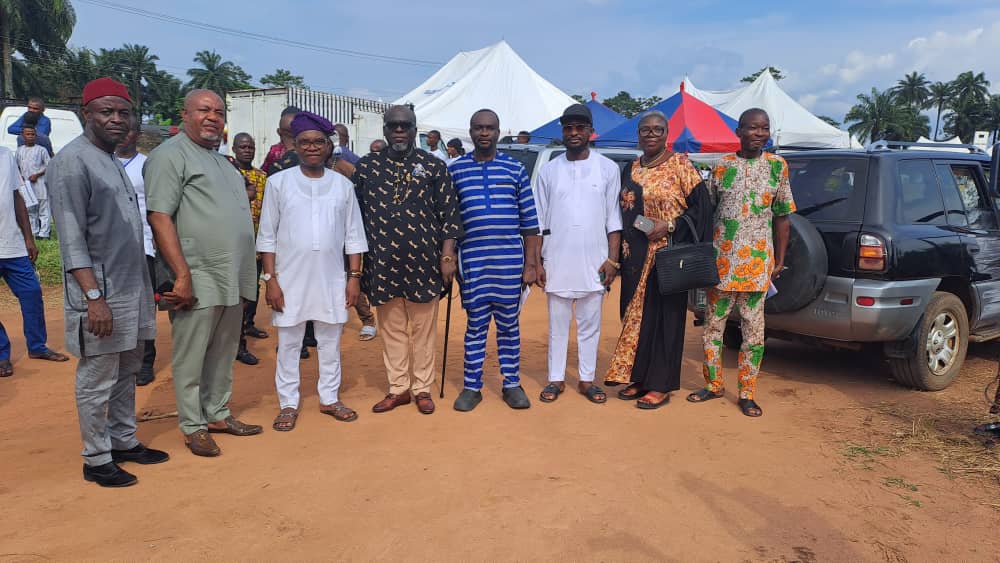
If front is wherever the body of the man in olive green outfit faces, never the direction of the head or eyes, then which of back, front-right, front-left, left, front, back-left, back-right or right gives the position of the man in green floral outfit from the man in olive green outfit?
front-left

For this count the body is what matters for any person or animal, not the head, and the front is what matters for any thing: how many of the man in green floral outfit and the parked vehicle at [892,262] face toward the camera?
1

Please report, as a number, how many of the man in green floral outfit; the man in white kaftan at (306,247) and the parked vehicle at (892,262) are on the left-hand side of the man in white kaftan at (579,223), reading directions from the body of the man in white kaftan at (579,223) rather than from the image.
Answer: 2

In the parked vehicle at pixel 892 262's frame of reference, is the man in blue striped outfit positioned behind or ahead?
behind

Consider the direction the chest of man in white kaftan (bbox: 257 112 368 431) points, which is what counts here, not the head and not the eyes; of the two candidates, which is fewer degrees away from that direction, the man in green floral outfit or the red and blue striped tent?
the man in green floral outfit

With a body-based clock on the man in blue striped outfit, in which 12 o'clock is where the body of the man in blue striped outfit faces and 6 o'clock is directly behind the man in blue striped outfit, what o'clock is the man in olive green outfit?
The man in olive green outfit is roughly at 2 o'clock from the man in blue striped outfit.

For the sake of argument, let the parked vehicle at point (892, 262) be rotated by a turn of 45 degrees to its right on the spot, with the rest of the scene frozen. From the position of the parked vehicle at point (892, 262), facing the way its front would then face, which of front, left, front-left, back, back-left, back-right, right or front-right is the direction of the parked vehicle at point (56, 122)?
back

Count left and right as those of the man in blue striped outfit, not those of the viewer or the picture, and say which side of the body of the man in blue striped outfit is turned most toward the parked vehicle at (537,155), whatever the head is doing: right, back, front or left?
back

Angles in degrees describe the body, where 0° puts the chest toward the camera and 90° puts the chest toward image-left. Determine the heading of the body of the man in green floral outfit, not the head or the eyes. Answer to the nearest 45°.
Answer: approximately 0°

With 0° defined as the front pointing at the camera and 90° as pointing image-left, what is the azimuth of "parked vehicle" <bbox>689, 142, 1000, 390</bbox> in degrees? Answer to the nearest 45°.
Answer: approximately 225°

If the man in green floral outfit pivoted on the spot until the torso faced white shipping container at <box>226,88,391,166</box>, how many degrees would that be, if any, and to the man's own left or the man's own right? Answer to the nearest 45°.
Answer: approximately 135° to the man's own right

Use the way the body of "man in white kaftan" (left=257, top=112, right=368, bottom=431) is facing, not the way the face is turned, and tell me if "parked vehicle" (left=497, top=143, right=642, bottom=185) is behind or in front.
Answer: behind

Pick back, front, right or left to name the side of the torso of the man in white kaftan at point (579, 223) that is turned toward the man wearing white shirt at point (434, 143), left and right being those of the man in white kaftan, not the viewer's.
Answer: back
